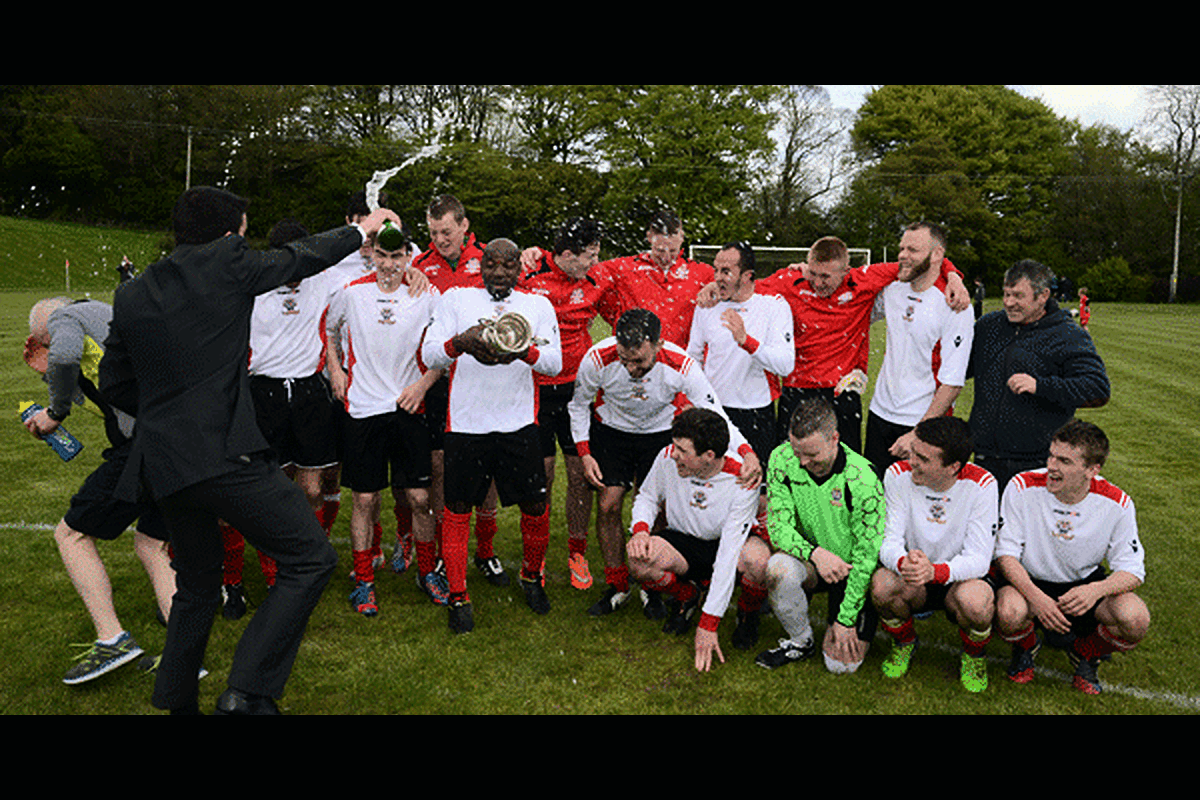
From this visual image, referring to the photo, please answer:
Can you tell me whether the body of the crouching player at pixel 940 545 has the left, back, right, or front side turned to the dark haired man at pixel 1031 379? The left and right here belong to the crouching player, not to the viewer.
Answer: back

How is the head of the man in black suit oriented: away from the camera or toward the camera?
away from the camera

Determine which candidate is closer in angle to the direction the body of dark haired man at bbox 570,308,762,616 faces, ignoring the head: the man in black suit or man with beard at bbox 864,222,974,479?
the man in black suit

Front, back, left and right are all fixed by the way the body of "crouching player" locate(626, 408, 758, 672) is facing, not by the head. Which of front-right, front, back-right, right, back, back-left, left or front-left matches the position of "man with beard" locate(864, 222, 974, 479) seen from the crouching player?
back

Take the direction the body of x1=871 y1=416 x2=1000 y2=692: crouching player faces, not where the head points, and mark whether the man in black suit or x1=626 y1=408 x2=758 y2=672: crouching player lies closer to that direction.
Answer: the man in black suit

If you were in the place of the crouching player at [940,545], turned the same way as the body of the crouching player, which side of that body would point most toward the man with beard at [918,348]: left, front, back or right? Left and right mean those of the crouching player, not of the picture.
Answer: back

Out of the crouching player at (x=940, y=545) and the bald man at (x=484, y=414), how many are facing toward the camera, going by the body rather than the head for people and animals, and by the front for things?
2

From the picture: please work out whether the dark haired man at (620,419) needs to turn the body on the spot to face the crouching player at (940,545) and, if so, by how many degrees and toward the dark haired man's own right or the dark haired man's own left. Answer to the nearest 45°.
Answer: approximately 45° to the dark haired man's own left

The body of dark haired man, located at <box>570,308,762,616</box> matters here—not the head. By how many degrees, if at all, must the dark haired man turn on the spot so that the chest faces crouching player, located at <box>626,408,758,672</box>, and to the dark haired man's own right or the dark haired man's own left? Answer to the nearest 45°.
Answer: approximately 45° to the dark haired man's own left
